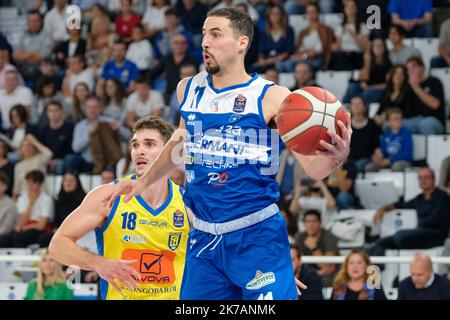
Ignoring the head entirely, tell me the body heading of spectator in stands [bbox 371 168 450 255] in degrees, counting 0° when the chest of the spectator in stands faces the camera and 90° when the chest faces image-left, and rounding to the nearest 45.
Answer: approximately 45°

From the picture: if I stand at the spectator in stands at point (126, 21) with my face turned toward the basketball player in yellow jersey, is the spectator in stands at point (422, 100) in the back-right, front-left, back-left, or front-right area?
front-left

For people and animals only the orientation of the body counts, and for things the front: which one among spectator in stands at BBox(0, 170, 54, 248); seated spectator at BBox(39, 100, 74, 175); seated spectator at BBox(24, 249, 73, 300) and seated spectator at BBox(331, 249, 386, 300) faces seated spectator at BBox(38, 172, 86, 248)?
seated spectator at BBox(39, 100, 74, 175)

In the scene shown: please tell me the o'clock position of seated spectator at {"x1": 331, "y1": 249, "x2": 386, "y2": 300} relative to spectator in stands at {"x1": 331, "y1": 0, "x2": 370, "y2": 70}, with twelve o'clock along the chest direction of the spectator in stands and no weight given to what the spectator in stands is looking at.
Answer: The seated spectator is roughly at 12 o'clock from the spectator in stands.

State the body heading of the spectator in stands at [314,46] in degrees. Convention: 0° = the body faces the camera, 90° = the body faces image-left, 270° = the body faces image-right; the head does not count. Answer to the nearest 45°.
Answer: approximately 45°

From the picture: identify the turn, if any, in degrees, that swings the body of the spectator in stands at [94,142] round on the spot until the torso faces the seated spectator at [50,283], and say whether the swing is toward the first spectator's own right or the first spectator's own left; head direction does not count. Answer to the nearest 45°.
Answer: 0° — they already face them

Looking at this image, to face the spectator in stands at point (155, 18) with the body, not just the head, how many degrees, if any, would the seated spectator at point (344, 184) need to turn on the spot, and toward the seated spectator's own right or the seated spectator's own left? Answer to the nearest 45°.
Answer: approximately 90° to the seated spectator's own right

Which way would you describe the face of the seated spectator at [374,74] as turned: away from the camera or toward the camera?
toward the camera

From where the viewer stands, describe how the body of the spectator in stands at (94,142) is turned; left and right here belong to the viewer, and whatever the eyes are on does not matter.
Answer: facing the viewer

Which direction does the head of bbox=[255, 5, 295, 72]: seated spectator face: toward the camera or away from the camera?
toward the camera

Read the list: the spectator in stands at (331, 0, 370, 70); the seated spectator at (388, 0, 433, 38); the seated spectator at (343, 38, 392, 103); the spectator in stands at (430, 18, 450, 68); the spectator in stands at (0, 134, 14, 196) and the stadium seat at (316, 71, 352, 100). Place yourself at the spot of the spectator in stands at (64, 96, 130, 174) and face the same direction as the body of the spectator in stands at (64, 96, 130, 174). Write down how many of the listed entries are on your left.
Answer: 5

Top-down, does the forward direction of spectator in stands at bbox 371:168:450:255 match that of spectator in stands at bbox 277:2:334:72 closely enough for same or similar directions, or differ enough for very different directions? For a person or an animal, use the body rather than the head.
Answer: same or similar directions

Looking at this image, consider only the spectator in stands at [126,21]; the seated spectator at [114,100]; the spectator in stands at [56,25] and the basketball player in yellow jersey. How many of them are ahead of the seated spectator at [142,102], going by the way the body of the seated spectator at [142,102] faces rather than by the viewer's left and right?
1

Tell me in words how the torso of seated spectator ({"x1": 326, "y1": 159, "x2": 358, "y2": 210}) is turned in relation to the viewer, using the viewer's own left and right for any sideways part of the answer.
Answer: facing the viewer and to the left of the viewer

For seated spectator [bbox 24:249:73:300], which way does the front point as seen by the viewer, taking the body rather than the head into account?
toward the camera

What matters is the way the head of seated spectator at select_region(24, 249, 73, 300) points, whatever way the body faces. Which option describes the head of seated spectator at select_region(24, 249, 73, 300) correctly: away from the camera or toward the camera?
toward the camera

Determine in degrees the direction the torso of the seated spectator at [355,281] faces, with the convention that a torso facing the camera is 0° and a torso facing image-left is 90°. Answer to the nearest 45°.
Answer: approximately 0°

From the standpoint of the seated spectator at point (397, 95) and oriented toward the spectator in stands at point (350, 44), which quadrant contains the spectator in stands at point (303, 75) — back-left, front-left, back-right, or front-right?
front-left
